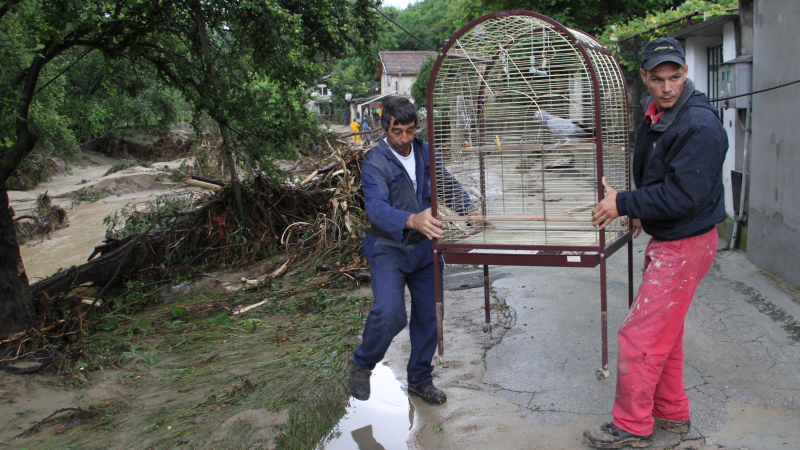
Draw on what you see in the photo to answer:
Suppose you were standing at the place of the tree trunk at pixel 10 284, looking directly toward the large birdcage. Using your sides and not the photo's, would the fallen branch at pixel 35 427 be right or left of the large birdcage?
right

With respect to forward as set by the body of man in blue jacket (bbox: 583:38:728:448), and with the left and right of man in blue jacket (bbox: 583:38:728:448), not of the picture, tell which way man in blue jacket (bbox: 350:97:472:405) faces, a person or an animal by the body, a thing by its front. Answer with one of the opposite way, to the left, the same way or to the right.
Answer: the opposite way

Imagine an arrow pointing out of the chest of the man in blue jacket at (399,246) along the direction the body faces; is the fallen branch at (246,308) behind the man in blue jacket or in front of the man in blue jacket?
behind

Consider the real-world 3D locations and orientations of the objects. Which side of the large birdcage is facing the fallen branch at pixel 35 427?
right

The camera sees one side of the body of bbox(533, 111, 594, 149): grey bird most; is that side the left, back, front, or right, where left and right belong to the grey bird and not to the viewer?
left

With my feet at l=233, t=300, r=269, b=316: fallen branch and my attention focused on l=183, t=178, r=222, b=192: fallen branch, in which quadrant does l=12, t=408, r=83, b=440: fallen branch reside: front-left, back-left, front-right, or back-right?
back-left

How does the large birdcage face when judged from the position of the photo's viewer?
facing the viewer

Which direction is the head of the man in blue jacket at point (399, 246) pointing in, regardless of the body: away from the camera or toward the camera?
toward the camera

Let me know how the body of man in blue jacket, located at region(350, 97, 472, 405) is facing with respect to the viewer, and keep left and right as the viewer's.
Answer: facing the viewer and to the right of the viewer

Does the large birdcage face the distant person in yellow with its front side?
no

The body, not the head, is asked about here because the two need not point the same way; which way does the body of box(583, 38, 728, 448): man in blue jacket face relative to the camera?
to the viewer's left

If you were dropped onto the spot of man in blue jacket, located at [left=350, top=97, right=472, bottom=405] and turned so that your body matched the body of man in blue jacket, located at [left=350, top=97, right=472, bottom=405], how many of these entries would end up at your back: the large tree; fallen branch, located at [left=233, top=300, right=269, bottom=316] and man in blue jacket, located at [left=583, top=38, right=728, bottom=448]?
2

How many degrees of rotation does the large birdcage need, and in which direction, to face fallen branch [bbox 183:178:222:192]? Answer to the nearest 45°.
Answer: approximately 135° to its right

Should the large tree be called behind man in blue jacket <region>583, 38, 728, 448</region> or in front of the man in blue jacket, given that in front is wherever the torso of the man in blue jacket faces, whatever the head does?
in front

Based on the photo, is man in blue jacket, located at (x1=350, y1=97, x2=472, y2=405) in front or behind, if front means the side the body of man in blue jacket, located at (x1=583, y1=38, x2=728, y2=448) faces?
in front
